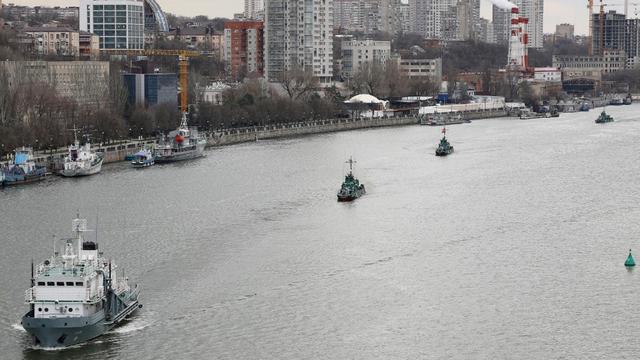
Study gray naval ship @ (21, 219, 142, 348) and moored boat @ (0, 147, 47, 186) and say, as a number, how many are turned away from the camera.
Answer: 0

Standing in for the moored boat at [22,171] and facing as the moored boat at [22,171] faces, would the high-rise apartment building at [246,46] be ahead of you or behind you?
behind

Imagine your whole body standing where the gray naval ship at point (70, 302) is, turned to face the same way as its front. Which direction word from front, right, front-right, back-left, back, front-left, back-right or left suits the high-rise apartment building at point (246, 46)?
back-right

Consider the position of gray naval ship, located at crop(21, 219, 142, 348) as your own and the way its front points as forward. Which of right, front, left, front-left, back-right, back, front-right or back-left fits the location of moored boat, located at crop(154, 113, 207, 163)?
back-right

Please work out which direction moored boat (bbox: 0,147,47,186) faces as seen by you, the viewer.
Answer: facing the viewer and to the left of the viewer

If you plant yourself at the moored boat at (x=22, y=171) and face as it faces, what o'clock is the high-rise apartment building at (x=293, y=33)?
The high-rise apartment building is roughly at 5 o'clock from the moored boat.

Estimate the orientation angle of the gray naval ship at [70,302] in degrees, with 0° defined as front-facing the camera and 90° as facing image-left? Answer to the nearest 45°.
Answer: approximately 45°
